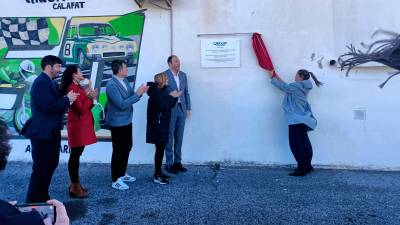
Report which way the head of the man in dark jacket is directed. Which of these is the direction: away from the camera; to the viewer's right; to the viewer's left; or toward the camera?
to the viewer's right

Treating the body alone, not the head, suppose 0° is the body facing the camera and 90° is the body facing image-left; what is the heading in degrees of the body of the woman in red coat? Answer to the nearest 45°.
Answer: approximately 270°

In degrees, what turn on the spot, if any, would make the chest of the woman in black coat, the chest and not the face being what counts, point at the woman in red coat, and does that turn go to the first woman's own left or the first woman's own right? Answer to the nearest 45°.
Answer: approximately 135° to the first woman's own right

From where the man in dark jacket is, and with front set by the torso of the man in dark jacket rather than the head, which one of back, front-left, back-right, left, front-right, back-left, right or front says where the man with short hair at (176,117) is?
front-left

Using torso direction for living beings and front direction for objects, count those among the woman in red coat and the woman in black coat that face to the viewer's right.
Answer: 2

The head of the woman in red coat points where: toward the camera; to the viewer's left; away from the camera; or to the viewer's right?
to the viewer's right

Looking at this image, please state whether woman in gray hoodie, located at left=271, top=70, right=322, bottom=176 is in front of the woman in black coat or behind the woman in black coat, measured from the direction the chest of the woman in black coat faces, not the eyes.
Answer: in front

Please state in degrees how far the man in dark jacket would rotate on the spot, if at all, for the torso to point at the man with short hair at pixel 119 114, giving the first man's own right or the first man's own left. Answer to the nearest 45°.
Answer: approximately 45° to the first man's own left

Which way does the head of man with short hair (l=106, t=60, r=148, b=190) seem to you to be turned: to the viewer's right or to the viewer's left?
to the viewer's right

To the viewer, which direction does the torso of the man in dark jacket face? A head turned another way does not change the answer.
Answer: to the viewer's right
